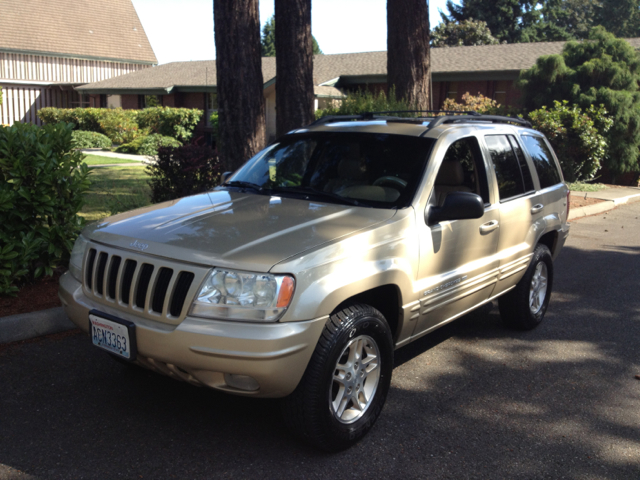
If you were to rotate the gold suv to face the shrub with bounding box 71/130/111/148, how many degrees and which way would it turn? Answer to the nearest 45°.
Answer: approximately 135° to its right

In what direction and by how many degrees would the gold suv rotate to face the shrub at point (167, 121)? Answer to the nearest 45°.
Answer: approximately 135° to its right

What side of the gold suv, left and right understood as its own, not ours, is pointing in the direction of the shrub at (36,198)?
right

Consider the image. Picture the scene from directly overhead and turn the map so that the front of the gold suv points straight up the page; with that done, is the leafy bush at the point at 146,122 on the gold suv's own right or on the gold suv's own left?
on the gold suv's own right

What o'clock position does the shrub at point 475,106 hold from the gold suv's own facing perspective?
The shrub is roughly at 5 o'clock from the gold suv.

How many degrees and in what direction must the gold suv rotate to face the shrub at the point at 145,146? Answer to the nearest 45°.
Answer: approximately 135° to its right

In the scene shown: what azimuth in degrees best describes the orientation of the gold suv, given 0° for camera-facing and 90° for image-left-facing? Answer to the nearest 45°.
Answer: approximately 45°

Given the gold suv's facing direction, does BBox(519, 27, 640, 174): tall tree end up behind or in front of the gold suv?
behind

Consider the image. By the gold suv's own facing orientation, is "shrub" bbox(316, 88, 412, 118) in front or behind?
behind
